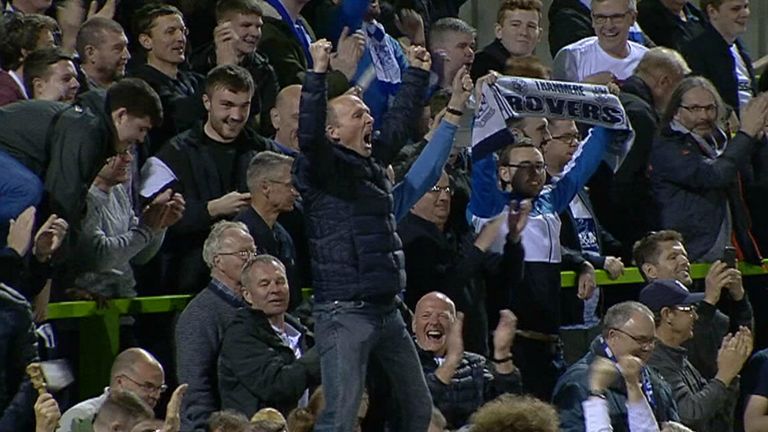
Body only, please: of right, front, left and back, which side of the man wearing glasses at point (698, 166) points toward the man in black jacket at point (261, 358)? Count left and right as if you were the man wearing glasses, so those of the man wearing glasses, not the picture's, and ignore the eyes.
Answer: right

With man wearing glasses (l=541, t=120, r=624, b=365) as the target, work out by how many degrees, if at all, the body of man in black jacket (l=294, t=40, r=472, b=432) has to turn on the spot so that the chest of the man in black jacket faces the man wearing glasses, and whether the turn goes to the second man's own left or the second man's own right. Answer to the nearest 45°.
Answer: approximately 90° to the second man's own left

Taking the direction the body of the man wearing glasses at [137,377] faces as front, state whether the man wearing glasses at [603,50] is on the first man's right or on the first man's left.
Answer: on the first man's left

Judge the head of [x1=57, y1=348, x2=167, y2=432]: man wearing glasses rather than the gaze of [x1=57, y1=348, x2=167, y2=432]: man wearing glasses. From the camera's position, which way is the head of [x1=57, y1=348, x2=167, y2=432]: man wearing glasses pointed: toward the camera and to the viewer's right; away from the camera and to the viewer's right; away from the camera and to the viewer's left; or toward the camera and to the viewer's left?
toward the camera and to the viewer's right
